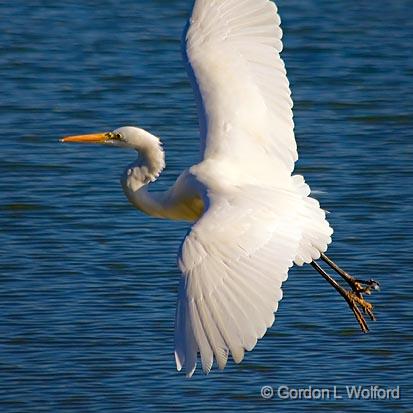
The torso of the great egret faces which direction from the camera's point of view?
to the viewer's left
